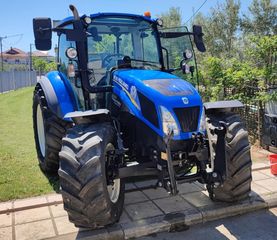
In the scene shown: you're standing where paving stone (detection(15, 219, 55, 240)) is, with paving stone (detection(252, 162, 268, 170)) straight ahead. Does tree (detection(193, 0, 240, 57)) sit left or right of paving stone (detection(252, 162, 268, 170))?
left

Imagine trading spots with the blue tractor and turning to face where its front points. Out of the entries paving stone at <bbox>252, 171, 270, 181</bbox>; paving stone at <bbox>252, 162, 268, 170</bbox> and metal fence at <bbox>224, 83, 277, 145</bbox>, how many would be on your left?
3

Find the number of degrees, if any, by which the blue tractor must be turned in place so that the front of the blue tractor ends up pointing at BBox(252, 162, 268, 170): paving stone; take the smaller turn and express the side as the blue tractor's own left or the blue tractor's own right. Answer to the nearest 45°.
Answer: approximately 90° to the blue tractor's own left

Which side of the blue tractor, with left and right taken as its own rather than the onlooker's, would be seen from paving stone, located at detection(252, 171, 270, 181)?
left

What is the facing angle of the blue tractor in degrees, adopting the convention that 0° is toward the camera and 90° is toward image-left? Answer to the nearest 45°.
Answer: approximately 315°

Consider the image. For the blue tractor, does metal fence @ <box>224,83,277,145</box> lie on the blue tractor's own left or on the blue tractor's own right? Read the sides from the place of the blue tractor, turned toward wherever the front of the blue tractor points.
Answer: on the blue tractor's own left
